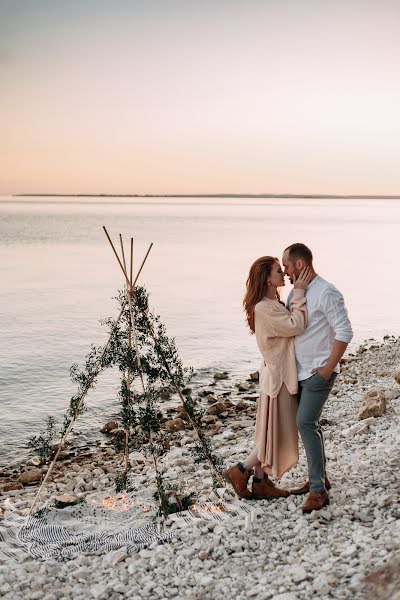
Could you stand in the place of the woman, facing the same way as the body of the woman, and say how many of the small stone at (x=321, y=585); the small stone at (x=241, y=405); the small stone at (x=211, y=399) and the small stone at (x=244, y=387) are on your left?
3

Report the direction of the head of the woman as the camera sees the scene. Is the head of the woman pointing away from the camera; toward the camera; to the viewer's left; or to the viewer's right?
to the viewer's right

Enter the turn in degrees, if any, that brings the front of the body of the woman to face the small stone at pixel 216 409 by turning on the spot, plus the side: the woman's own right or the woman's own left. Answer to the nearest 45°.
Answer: approximately 90° to the woman's own left

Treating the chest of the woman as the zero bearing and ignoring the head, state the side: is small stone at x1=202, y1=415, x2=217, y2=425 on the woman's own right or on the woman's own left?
on the woman's own left

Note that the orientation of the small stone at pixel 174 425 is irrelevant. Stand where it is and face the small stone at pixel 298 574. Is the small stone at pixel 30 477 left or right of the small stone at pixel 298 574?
right

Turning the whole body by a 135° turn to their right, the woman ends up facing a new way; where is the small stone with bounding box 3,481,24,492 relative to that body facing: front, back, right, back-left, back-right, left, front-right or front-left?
right

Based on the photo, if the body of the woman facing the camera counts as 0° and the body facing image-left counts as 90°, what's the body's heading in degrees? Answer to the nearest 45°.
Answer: approximately 270°

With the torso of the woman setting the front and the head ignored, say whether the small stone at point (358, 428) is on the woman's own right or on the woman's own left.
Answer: on the woman's own left

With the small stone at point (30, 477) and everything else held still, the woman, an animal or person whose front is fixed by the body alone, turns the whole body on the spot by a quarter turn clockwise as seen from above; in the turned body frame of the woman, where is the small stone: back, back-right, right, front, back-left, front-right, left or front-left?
back-right

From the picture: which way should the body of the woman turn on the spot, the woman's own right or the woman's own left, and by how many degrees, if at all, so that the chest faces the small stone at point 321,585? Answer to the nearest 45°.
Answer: approximately 90° to the woman's own right

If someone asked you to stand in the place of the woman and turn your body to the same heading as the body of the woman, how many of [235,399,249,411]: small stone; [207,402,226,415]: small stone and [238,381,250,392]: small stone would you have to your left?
3

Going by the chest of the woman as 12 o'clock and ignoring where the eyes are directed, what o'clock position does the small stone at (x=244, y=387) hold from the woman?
The small stone is roughly at 9 o'clock from the woman.

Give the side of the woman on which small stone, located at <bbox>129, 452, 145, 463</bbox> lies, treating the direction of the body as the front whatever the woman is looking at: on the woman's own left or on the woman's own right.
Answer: on the woman's own left

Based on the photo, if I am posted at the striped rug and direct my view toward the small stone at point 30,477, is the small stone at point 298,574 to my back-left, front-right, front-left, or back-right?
back-right
